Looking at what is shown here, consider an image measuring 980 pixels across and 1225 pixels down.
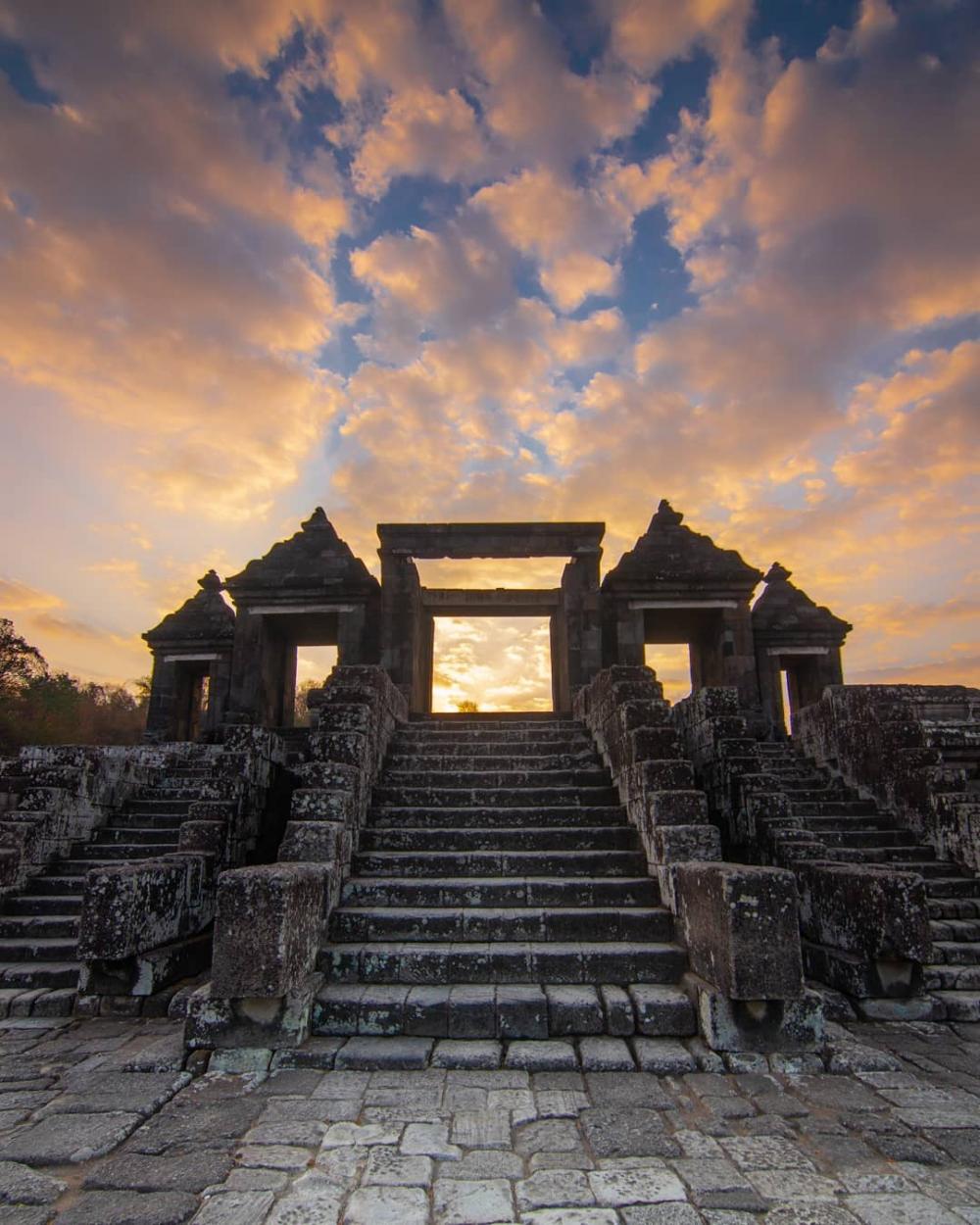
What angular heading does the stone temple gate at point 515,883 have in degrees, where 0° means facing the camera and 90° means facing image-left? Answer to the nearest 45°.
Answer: approximately 0°

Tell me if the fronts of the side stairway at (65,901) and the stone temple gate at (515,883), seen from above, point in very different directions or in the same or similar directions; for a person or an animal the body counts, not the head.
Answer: same or similar directions

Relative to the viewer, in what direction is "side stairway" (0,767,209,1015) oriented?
toward the camera

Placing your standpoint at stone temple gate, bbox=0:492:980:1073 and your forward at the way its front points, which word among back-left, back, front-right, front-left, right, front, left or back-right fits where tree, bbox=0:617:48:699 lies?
back-right

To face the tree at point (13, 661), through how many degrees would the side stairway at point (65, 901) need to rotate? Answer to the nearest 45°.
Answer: approximately 180°
